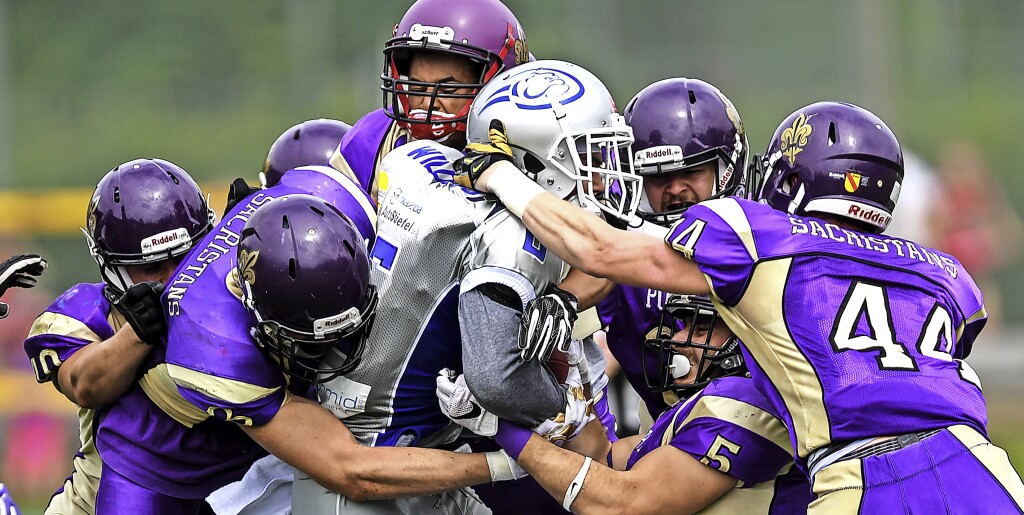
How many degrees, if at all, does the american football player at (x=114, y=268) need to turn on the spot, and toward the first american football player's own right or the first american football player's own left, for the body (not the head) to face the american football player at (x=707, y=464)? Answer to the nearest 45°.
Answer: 0° — they already face them

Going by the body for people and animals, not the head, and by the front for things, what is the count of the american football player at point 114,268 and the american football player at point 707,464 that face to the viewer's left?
1

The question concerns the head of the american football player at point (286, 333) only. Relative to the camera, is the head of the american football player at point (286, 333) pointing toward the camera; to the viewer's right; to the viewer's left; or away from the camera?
to the viewer's right

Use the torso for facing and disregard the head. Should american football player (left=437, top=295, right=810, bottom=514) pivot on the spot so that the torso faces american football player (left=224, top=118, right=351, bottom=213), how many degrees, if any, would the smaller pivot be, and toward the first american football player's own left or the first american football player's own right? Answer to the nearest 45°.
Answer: approximately 45° to the first american football player's own right

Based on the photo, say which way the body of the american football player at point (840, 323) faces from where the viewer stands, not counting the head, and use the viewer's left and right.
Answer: facing away from the viewer and to the left of the viewer

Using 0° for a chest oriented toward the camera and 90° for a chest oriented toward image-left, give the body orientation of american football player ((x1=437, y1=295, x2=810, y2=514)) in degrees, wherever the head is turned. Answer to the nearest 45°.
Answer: approximately 90°

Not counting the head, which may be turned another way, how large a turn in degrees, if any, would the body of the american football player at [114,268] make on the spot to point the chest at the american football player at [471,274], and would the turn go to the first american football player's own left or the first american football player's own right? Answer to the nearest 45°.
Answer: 0° — they already face them
